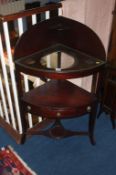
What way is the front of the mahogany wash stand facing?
toward the camera
